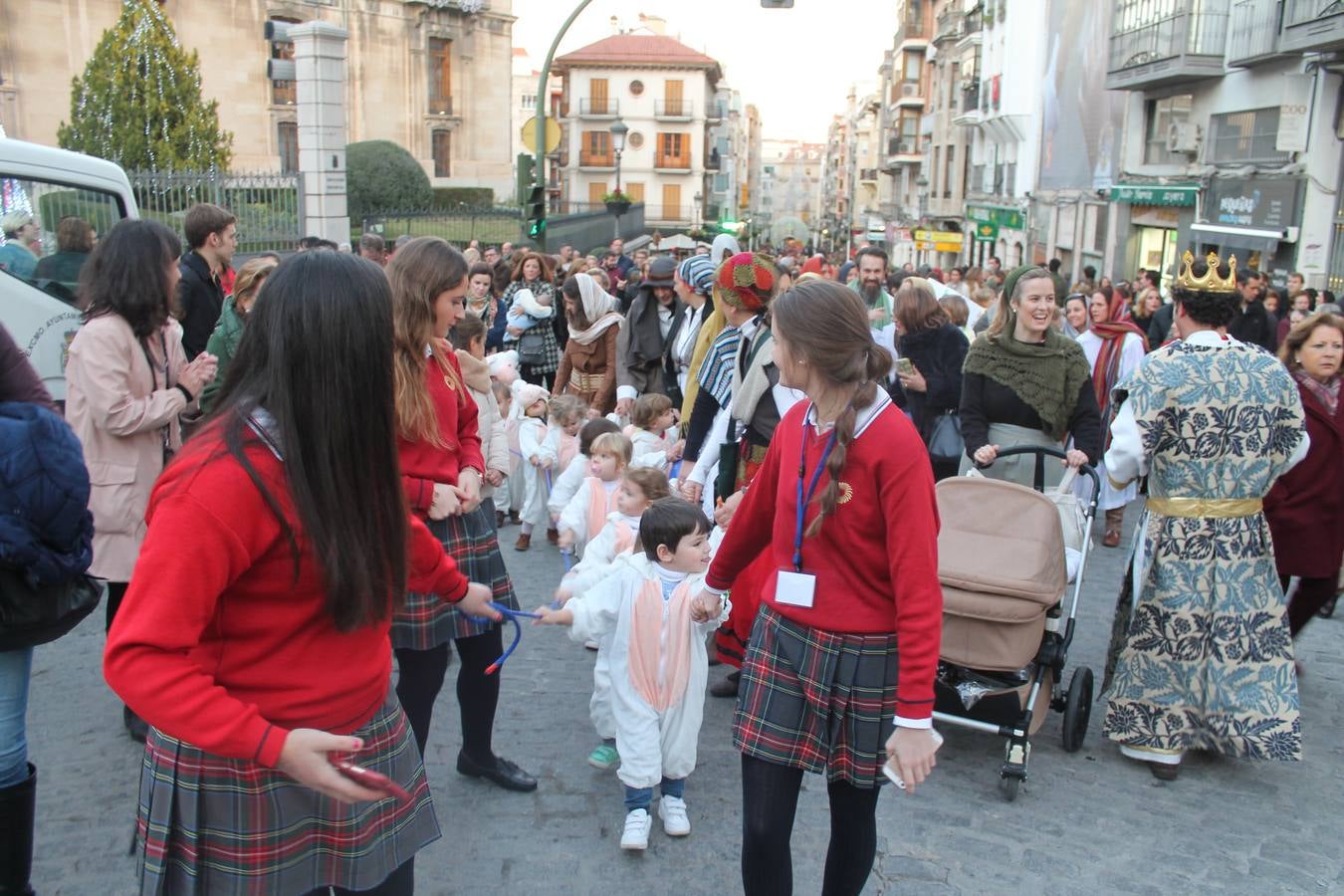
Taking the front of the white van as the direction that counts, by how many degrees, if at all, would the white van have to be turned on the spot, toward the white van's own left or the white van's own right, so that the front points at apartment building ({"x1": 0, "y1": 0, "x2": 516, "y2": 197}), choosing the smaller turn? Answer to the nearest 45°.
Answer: approximately 90° to the white van's own left

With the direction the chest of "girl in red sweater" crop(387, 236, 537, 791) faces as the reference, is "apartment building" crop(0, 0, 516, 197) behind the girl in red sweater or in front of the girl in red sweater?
behind

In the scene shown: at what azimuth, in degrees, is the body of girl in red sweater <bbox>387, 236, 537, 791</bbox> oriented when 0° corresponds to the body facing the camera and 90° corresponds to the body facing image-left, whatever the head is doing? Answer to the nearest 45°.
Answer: approximately 315°

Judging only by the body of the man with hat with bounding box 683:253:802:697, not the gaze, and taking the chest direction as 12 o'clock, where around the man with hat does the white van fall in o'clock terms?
The white van is roughly at 1 o'clock from the man with hat.

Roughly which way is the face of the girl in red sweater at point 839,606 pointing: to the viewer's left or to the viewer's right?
to the viewer's left

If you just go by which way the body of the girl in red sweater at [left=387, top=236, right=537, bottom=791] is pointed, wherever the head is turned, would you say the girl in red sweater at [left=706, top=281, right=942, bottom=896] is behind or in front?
in front

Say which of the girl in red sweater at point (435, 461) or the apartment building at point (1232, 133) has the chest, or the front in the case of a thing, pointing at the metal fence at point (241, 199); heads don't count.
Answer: the apartment building

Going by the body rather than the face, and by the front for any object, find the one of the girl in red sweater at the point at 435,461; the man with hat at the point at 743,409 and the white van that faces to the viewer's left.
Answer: the man with hat

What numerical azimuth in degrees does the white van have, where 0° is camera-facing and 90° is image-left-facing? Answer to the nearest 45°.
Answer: approximately 270°

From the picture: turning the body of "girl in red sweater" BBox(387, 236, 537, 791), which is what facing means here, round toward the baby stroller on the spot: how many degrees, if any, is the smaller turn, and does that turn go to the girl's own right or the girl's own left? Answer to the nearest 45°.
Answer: approximately 45° to the girl's own left

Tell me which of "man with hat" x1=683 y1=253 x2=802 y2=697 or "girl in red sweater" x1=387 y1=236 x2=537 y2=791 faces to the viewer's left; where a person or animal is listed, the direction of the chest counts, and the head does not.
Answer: the man with hat

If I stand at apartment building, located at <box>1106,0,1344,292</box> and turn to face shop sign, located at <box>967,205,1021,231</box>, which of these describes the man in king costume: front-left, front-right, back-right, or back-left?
back-left

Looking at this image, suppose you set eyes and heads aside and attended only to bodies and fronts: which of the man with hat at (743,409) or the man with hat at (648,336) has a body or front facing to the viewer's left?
the man with hat at (743,409)
